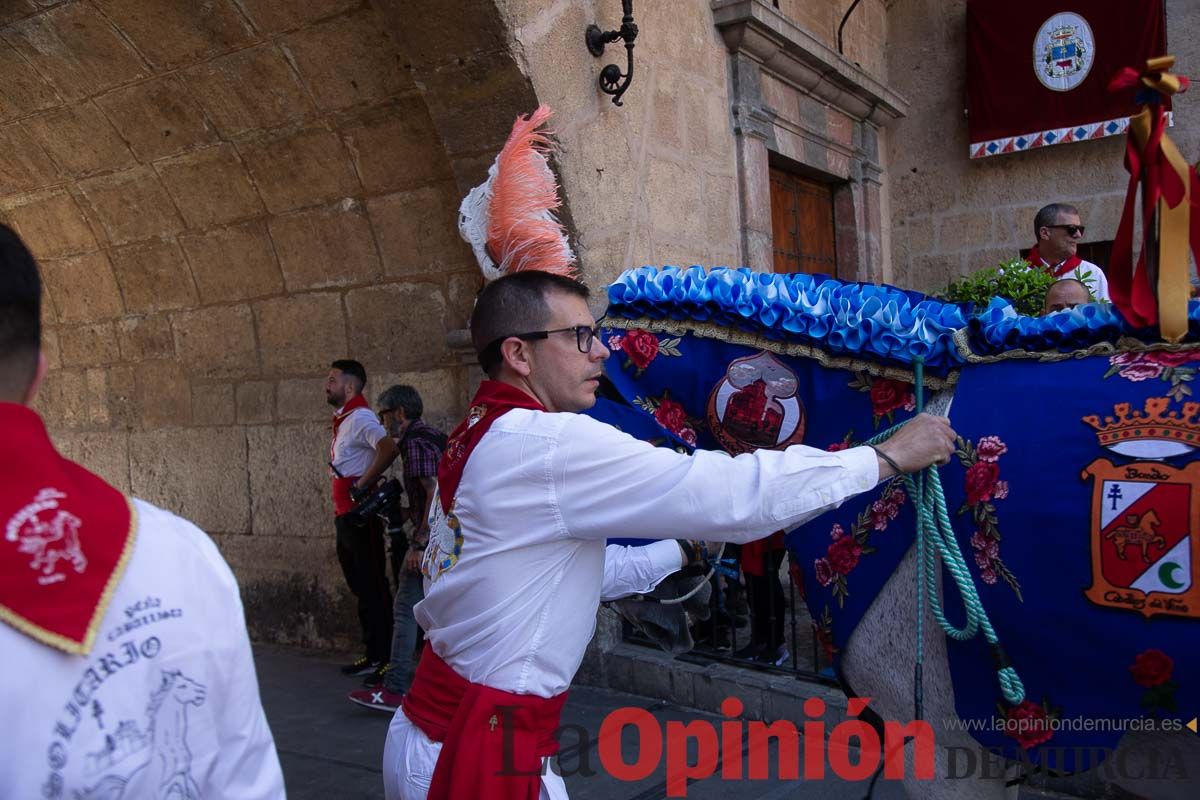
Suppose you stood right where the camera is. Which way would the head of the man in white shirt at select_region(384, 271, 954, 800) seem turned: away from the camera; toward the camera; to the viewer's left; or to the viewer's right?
to the viewer's right

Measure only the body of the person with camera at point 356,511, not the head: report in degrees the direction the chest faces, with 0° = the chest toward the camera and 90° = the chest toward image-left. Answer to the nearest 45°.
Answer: approximately 90°

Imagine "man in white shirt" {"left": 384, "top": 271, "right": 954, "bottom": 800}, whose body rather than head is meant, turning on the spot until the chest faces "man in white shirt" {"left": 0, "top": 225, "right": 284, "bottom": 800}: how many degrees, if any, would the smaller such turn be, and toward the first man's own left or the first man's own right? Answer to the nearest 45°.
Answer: approximately 135° to the first man's own right

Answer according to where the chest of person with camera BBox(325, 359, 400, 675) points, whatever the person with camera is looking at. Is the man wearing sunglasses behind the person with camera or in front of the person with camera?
behind

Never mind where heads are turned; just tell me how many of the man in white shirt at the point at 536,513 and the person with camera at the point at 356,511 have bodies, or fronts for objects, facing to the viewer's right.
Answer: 1

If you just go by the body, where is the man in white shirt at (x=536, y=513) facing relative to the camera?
to the viewer's right

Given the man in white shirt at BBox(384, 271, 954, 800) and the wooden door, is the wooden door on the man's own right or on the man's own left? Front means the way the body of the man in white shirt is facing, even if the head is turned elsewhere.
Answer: on the man's own left

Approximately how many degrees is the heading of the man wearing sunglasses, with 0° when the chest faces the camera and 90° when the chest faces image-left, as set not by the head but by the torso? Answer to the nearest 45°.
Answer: approximately 315°

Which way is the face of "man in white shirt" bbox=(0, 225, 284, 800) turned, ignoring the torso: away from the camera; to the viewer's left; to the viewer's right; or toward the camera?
away from the camera

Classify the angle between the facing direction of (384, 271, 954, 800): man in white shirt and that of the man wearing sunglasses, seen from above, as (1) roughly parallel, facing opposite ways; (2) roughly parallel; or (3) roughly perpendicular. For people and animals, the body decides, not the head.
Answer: roughly perpendicular
